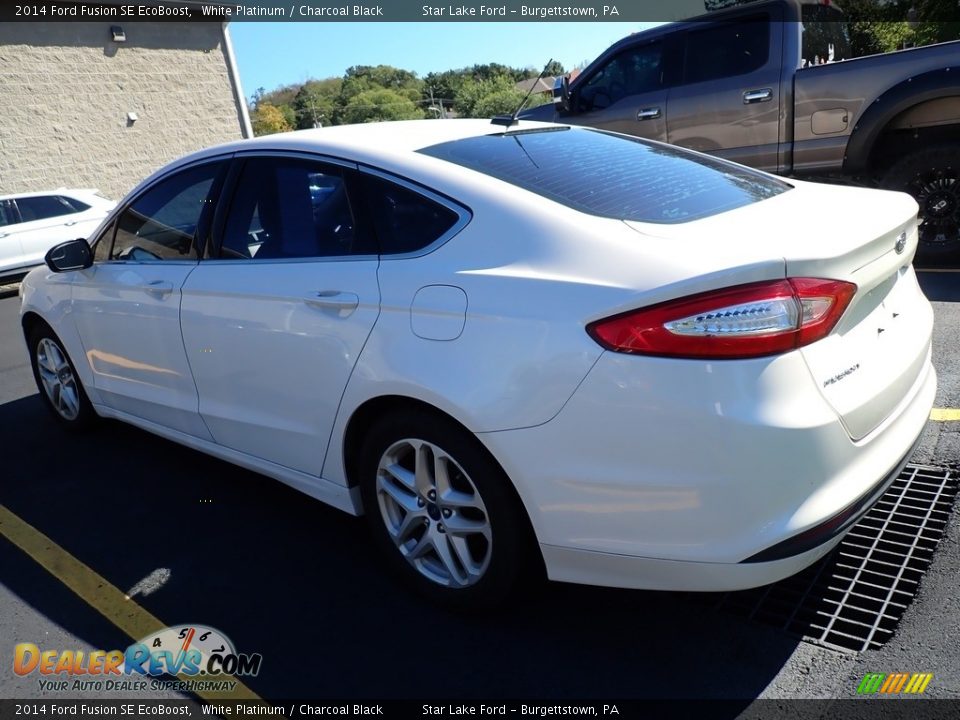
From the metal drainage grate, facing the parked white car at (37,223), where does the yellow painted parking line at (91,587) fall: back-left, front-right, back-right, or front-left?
front-left

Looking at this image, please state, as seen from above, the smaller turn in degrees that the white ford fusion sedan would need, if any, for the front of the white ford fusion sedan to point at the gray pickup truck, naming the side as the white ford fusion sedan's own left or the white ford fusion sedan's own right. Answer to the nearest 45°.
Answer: approximately 90° to the white ford fusion sedan's own right

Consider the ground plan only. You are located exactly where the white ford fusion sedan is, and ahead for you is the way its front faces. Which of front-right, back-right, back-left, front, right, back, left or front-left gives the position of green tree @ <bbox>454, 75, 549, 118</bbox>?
front-right

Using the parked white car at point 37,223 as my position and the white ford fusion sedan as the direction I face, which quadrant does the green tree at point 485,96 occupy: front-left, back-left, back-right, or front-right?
back-left

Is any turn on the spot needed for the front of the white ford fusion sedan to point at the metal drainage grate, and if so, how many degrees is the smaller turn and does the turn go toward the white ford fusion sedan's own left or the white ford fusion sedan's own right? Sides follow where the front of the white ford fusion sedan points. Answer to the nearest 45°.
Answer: approximately 135° to the white ford fusion sedan's own right

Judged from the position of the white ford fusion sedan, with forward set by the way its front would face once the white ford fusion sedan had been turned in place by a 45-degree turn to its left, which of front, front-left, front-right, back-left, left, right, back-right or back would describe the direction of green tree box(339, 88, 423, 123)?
right

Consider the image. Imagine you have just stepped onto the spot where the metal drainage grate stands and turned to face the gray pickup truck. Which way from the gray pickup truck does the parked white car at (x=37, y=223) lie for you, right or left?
left

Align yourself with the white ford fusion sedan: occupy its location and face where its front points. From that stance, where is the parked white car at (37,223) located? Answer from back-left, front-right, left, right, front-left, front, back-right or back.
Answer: front

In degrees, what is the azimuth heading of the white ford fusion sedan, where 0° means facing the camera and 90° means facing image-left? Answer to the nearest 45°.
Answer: approximately 135°

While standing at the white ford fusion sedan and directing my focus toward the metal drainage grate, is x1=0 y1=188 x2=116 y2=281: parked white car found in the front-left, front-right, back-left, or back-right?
back-left
